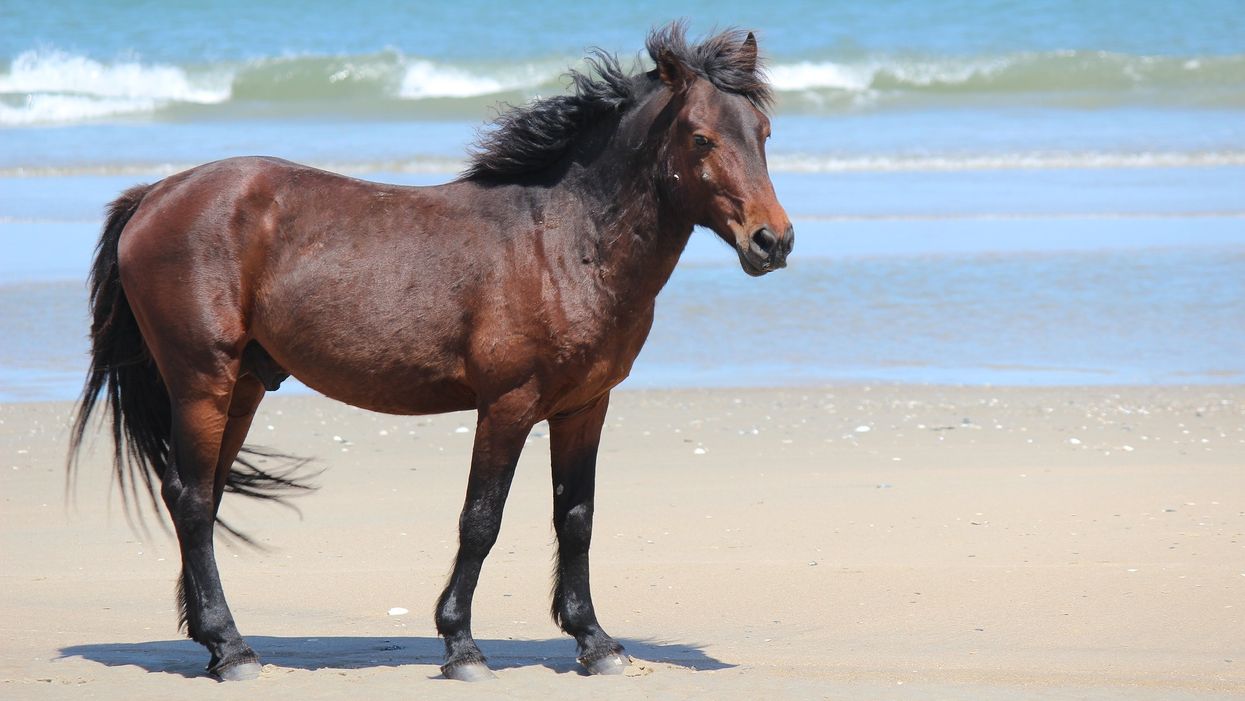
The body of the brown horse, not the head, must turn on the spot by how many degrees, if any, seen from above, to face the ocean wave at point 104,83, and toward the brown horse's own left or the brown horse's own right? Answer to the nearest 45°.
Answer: approximately 90° to the brown horse's own left

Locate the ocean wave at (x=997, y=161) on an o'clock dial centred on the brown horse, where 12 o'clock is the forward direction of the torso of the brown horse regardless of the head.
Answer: The ocean wave is roughly at 10 o'clock from the brown horse.

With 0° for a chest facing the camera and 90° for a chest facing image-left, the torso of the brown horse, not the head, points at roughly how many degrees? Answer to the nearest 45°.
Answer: approximately 270°

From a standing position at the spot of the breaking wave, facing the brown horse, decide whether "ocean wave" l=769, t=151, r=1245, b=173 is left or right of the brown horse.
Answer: left

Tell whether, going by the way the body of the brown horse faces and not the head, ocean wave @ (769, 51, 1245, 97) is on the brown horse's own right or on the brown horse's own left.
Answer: on the brown horse's own left

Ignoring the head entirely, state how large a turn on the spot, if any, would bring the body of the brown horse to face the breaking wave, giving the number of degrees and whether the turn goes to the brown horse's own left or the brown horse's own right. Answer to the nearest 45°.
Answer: approximately 90° to the brown horse's own left
